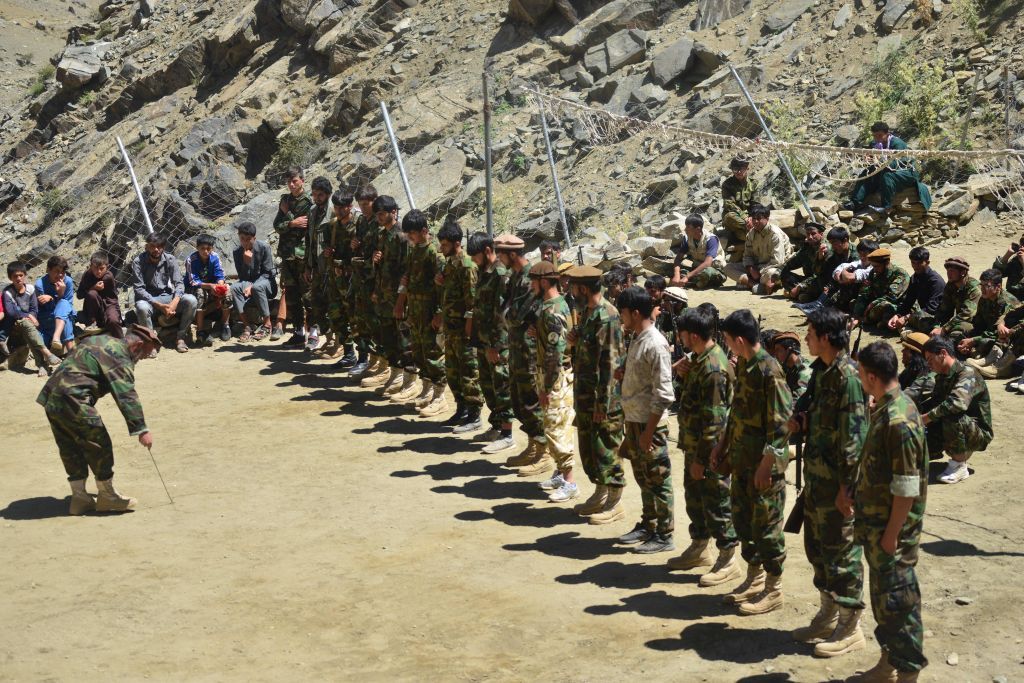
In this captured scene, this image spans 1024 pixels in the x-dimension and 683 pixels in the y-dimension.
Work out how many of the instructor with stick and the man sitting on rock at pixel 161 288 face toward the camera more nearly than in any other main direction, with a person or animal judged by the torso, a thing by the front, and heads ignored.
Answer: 1

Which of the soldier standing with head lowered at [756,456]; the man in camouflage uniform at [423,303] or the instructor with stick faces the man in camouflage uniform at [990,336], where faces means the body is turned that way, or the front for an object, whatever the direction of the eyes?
the instructor with stick

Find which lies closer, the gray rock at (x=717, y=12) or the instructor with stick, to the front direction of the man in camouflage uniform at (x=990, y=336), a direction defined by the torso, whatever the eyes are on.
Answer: the instructor with stick

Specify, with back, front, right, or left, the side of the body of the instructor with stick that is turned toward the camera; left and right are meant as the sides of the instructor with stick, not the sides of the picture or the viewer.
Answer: right

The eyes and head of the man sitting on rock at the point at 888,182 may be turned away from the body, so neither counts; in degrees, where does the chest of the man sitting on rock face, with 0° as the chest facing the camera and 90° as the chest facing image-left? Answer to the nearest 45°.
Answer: approximately 45°

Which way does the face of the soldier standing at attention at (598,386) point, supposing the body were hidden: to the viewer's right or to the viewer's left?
to the viewer's left

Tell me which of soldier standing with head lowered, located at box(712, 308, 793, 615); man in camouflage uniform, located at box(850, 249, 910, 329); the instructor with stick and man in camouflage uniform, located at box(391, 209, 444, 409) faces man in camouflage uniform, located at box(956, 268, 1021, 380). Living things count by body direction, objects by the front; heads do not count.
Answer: the instructor with stick

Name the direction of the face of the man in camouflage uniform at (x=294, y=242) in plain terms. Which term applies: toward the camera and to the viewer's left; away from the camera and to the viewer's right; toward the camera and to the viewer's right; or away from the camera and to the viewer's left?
toward the camera and to the viewer's left

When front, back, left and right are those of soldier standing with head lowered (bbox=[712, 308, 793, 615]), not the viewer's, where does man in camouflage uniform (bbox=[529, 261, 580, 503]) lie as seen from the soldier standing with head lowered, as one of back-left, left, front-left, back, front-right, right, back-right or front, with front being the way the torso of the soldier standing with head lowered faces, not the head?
right

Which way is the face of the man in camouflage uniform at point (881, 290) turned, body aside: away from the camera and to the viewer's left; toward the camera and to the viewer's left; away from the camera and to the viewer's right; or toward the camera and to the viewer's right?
toward the camera and to the viewer's left
